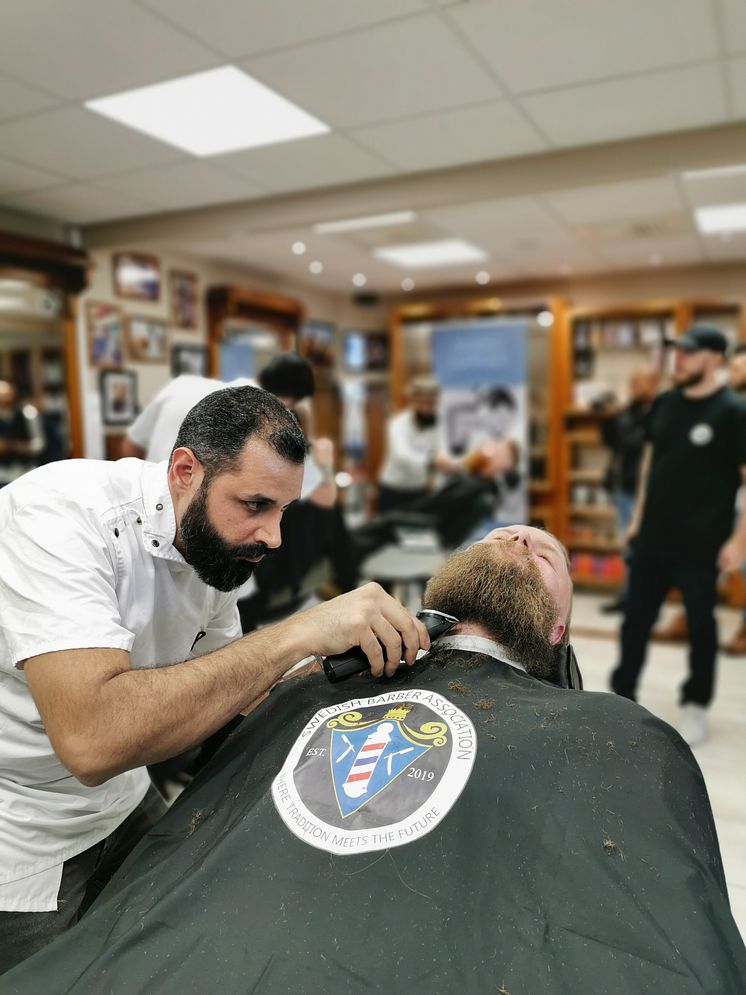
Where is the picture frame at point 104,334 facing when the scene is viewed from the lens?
facing the viewer and to the right of the viewer

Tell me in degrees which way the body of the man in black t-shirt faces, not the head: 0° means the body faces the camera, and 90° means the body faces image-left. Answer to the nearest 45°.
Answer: approximately 45°

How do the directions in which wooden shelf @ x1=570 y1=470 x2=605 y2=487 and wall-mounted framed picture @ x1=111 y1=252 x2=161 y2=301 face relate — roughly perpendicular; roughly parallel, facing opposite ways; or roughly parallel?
roughly perpendicular

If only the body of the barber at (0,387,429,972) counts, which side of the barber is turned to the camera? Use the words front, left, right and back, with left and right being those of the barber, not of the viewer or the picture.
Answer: right

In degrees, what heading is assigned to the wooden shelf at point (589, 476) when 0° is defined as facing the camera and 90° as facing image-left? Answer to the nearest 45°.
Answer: approximately 0°

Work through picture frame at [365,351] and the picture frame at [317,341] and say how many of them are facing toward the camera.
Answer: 2

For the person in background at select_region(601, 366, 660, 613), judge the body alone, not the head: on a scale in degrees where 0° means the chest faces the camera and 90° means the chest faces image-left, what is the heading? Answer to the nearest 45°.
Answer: approximately 45°

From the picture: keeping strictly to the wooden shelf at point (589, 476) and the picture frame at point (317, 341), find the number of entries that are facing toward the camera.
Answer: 2

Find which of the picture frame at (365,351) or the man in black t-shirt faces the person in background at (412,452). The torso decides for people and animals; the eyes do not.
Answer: the picture frame

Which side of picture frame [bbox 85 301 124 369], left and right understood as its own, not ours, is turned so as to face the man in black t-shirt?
front

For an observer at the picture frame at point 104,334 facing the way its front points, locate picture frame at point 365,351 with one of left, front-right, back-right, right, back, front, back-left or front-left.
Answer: left

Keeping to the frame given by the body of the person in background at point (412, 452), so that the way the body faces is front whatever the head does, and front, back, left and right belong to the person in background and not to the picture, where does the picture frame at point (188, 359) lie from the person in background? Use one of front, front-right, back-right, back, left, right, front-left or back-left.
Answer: back-right
